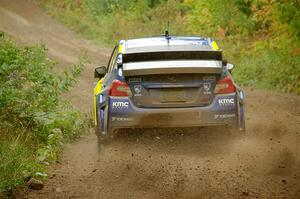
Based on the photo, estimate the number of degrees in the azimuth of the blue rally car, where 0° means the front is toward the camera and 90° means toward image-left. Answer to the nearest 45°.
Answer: approximately 180°
